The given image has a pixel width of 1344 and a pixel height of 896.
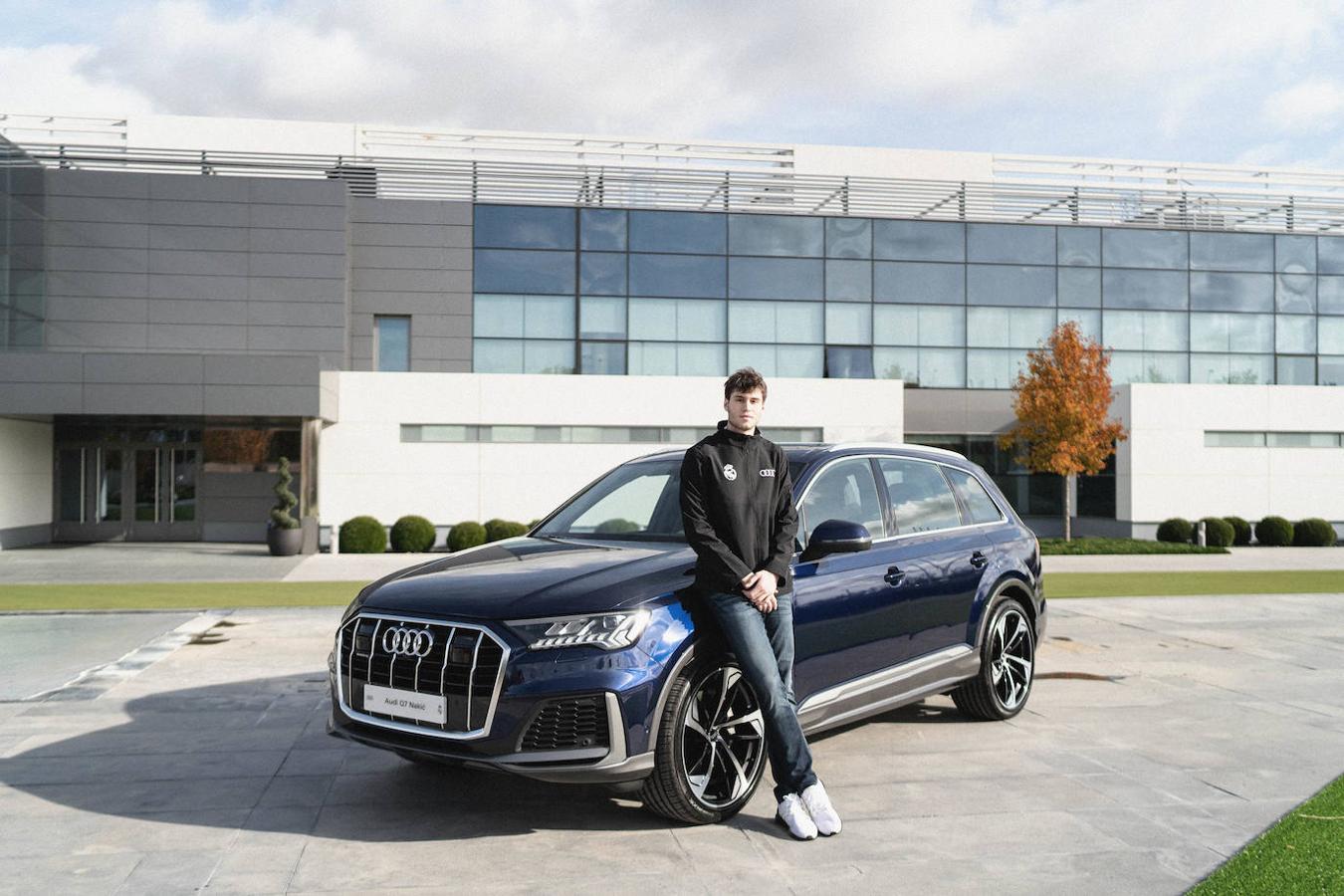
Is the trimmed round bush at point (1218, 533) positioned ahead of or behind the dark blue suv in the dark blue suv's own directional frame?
behind

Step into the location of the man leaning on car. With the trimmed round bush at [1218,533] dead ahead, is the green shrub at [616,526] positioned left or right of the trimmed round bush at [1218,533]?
left

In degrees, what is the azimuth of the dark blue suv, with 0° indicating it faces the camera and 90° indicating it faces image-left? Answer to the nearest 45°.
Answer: approximately 45°

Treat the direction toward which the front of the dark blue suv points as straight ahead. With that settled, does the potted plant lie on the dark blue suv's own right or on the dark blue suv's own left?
on the dark blue suv's own right

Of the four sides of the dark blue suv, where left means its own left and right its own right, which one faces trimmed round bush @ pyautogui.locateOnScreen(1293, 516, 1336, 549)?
back

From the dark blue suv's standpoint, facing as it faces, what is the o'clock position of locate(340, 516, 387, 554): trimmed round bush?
The trimmed round bush is roughly at 4 o'clock from the dark blue suv.

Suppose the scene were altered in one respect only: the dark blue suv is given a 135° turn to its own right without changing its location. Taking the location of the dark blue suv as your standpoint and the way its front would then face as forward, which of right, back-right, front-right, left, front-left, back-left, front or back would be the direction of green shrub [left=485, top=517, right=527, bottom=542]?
front

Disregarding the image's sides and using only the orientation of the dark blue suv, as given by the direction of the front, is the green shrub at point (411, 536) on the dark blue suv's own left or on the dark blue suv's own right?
on the dark blue suv's own right

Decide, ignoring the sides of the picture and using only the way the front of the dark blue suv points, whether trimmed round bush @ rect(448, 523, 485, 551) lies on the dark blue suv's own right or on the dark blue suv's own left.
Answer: on the dark blue suv's own right

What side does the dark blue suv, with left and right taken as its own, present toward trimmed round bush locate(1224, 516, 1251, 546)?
back
